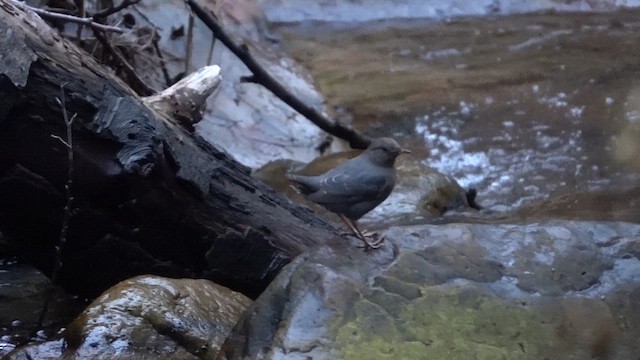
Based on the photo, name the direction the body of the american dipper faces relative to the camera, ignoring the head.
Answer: to the viewer's right

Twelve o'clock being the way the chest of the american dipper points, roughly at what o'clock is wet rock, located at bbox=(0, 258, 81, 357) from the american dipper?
The wet rock is roughly at 6 o'clock from the american dipper.

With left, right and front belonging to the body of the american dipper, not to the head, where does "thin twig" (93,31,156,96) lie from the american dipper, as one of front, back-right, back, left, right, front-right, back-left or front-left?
back-left

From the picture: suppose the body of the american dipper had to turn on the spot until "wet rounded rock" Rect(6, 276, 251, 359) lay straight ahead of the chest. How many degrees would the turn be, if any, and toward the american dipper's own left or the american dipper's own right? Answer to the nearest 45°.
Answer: approximately 135° to the american dipper's own right

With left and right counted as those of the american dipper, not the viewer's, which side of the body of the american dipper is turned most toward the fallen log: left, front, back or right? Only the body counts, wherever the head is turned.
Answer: back

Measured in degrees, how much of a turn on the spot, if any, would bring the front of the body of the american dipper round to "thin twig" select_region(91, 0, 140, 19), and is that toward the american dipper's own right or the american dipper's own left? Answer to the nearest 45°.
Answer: approximately 135° to the american dipper's own left

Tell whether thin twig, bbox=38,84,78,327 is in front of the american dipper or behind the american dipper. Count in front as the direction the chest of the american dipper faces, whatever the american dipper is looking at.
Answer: behind

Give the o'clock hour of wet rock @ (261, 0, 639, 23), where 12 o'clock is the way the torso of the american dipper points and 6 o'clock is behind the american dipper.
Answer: The wet rock is roughly at 9 o'clock from the american dipper.
